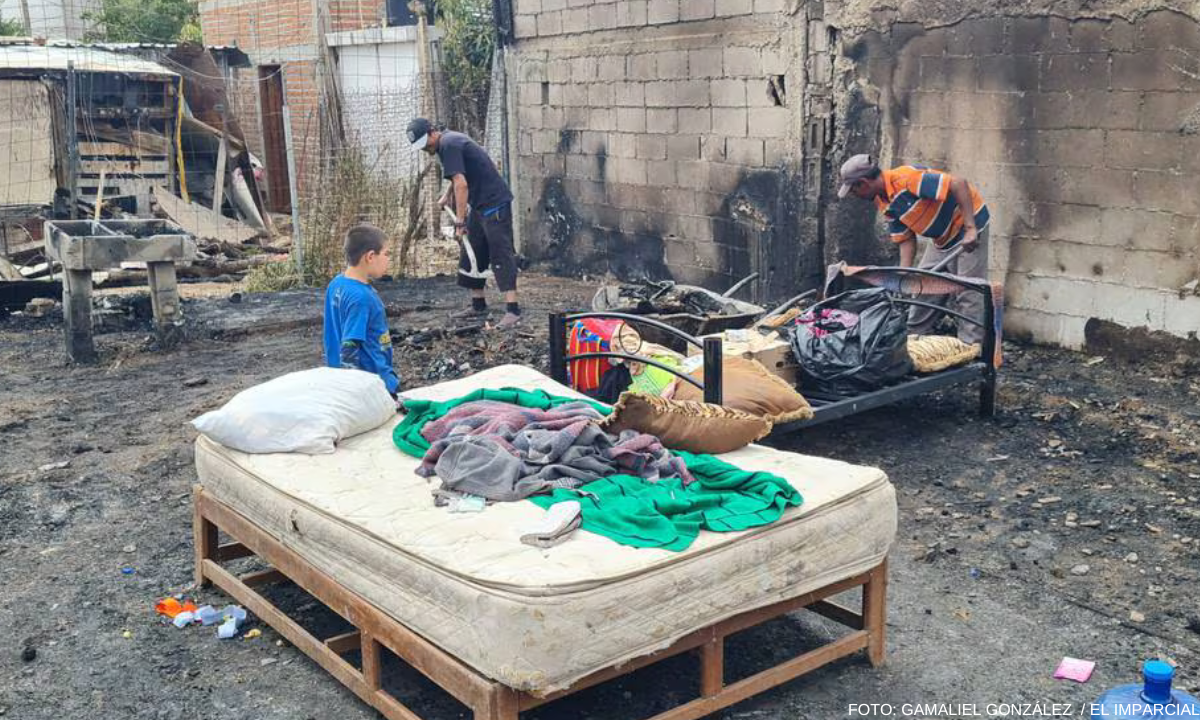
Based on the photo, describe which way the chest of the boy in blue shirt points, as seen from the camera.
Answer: to the viewer's right

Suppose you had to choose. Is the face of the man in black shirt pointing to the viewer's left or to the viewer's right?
to the viewer's left

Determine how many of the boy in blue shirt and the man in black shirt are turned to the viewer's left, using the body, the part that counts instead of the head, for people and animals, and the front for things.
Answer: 1

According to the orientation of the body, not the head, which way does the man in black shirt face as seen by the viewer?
to the viewer's left

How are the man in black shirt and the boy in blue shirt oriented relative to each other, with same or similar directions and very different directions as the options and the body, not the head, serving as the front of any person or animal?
very different directions

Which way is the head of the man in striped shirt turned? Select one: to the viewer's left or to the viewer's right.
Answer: to the viewer's left

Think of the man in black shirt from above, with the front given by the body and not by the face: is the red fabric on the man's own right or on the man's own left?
on the man's own left
